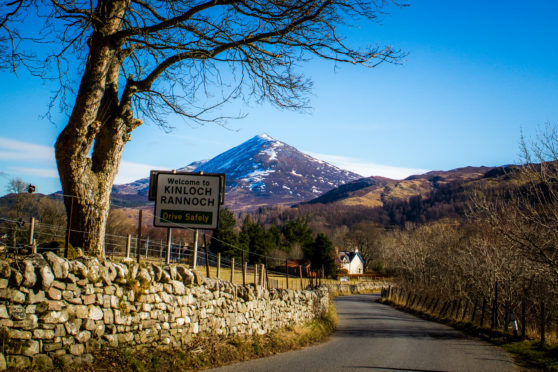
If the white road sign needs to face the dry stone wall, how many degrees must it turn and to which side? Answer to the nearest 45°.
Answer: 0° — it already faces it

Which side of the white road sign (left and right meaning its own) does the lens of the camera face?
front
